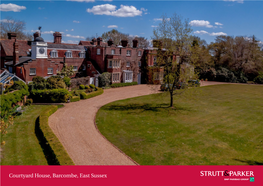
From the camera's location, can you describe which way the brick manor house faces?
facing the viewer

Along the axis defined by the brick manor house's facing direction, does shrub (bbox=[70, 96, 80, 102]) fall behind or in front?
in front

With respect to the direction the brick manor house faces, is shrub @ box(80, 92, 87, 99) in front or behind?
in front

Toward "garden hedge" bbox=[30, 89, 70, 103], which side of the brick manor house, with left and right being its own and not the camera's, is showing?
front

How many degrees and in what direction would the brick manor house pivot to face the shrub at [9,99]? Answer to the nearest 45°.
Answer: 0° — it already faces it

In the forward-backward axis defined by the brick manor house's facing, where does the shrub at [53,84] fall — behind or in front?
in front
